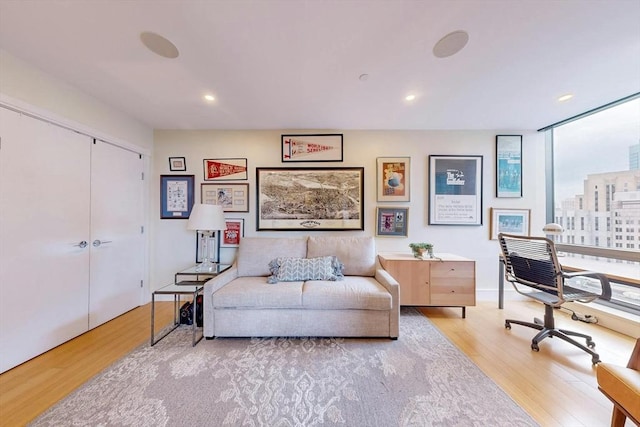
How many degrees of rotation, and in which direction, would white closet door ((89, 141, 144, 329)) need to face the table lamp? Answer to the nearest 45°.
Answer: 0° — it already faces it

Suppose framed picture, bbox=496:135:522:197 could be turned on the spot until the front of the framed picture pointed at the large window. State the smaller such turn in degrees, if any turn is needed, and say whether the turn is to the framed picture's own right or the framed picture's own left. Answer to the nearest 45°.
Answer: approximately 90° to the framed picture's own left

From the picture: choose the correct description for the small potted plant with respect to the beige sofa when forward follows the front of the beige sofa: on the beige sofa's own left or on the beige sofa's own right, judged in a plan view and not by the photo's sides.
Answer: on the beige sofa's own left

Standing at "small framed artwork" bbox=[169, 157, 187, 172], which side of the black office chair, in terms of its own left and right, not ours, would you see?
back

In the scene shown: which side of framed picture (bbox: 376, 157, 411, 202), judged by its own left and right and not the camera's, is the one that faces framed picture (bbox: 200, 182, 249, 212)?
right

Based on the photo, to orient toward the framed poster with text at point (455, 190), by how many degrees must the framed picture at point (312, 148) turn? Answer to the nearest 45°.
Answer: approximately 90° to its left

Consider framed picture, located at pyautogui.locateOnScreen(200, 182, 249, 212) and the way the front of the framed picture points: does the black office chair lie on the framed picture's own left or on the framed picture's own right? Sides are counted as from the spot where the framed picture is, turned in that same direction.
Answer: on the framed picture's own left

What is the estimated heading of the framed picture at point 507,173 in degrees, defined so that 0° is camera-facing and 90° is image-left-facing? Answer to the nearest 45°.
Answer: approximately 0°

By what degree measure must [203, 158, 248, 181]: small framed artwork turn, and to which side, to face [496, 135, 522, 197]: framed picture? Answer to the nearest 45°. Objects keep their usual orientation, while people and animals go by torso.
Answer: approximately 45° to its left

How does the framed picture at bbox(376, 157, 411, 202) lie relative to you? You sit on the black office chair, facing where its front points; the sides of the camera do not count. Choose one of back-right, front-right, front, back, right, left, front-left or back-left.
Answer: back-left

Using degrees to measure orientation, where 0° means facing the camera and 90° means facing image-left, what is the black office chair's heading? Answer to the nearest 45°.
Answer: approximately 225°

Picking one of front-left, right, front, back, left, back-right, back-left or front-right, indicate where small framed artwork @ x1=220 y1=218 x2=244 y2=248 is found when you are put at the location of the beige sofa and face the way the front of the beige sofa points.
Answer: back-right

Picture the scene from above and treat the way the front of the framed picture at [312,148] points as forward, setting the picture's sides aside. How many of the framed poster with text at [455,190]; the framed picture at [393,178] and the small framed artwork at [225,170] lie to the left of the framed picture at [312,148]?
2
